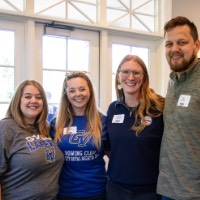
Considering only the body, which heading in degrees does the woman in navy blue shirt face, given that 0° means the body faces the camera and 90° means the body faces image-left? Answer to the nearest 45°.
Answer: approximately 0°

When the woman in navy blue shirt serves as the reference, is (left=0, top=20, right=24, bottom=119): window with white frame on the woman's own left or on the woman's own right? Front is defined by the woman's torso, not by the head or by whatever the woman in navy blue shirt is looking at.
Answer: on the woman's own right
